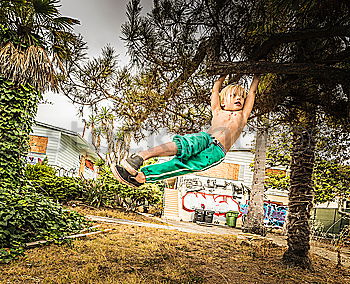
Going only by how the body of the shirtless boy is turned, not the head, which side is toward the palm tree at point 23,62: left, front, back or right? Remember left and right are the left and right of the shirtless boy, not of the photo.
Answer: right

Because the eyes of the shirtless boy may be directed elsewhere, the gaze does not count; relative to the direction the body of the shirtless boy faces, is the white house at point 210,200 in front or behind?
behind

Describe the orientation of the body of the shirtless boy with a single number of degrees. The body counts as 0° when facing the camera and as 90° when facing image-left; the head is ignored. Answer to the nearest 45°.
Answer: approximately 45°

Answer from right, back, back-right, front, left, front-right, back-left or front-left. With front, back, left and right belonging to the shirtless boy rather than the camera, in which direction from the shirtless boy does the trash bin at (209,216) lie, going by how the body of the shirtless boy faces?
back-right

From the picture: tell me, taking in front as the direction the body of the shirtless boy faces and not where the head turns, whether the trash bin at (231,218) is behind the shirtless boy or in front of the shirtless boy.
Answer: behind

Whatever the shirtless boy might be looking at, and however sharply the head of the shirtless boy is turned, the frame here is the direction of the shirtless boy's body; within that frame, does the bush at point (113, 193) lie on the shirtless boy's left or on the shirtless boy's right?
on the shirtless boy's right

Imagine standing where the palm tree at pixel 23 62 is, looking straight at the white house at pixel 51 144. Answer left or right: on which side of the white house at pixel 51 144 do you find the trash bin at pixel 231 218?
right
